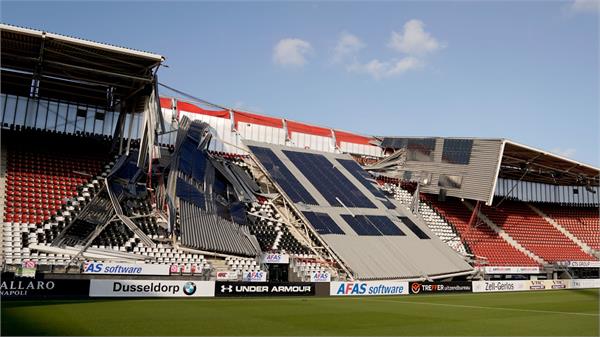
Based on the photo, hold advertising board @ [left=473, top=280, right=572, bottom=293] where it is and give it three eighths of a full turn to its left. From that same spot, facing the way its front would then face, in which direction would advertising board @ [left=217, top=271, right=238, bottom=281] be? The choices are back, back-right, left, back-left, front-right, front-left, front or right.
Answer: back

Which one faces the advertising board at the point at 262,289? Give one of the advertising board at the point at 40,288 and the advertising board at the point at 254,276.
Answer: the advertising board at the point at 254,276

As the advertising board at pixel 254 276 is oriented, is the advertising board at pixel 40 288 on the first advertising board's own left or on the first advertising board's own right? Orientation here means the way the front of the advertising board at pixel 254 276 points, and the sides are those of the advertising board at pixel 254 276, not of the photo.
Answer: on the first advertising board's own right

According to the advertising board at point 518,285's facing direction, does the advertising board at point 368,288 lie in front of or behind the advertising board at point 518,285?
in front

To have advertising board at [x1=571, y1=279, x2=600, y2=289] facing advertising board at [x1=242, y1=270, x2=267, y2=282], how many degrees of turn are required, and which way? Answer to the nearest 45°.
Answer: approximately 45° to its right

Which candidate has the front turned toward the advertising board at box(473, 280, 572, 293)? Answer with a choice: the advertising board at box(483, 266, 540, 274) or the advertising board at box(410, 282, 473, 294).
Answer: the advertising board at box(483, 266, 540, 274)

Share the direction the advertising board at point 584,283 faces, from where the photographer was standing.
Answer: facing the viewer

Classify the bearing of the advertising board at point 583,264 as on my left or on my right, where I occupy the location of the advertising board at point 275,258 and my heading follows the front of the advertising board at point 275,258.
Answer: on my left

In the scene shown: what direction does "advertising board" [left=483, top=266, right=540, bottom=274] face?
toward the camera

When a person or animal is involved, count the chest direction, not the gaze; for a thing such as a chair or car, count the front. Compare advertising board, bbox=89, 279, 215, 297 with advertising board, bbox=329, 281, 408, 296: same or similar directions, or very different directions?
same or similar directions

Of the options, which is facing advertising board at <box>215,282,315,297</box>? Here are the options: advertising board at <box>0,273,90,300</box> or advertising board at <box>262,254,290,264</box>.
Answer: advertising board at <box>262,254,290,264</box>

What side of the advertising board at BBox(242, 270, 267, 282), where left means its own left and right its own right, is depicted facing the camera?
front
